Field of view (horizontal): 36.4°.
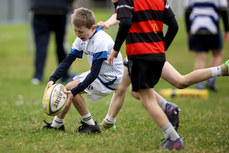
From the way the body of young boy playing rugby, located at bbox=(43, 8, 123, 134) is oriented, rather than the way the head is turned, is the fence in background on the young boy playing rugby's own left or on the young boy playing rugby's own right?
on the young boy playing rugby's own right

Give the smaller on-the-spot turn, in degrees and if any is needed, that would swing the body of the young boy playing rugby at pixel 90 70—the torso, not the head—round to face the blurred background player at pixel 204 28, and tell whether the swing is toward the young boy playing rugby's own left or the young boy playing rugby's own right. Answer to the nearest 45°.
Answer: approximately 180°

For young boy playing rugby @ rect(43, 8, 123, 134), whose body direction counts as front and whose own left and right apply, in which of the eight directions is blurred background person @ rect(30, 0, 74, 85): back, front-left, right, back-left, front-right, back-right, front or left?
back-right

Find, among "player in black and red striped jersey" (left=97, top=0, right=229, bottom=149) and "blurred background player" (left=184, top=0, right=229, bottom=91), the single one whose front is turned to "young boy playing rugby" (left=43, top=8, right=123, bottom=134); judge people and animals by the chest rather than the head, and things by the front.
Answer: the player in black and red striped jersey

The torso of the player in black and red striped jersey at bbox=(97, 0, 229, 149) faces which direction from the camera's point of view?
to the viewer's left
